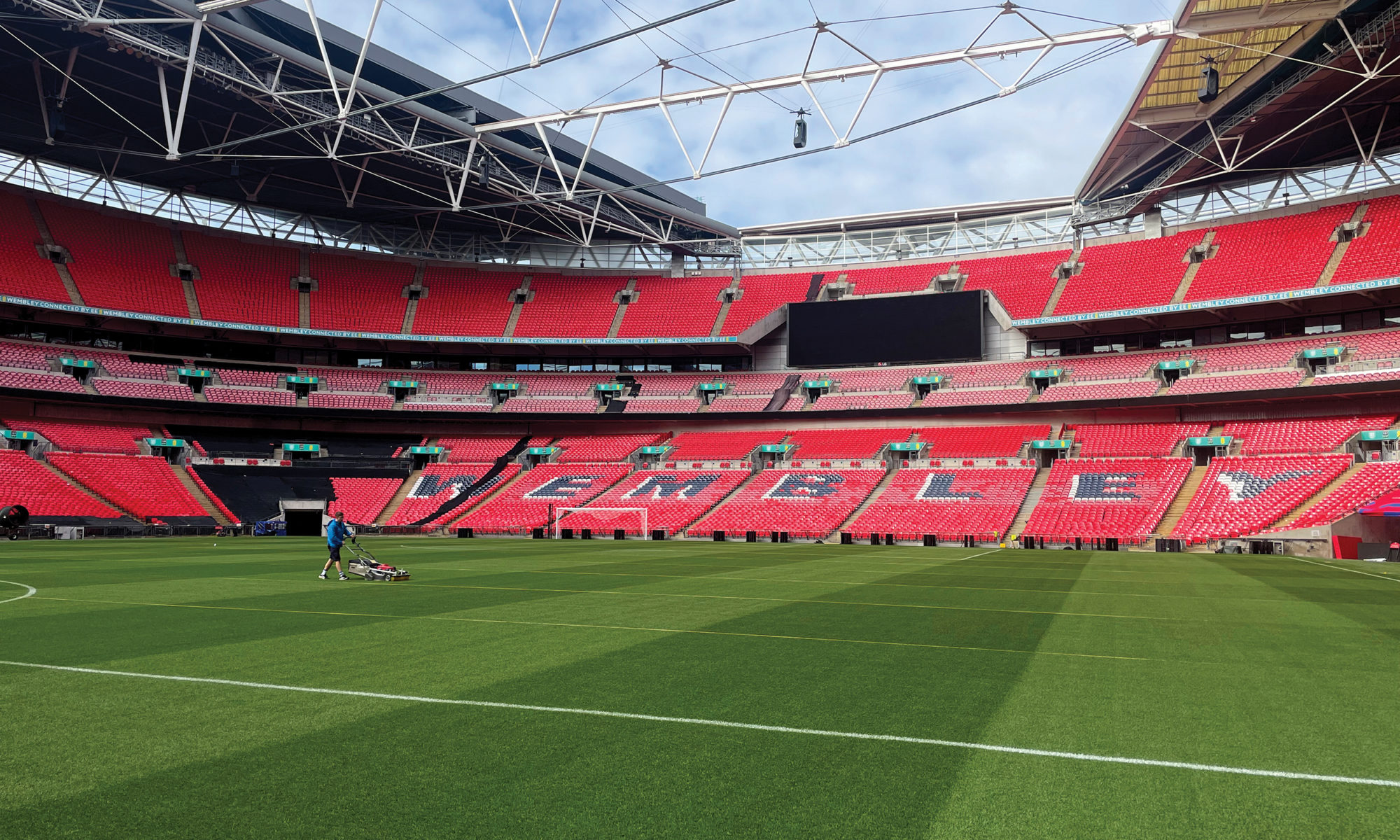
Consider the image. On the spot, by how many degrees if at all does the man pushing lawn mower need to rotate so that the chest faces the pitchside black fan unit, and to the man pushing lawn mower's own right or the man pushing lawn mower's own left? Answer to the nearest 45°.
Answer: approximately 135° to the man pushing lawn mower's own left

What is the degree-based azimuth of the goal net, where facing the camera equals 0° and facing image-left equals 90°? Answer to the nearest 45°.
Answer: approximately 0°

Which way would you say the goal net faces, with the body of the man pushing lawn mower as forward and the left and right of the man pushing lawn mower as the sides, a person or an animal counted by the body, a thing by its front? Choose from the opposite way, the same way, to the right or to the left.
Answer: to the right

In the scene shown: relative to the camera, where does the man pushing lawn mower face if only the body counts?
to the viewer's right

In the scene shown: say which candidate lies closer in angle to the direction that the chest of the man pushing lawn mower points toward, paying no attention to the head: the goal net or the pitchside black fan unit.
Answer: the goal net

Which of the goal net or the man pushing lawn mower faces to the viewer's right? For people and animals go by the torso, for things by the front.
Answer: the man pushing lawn mower

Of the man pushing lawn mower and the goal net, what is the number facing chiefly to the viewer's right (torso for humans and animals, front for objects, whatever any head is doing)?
1

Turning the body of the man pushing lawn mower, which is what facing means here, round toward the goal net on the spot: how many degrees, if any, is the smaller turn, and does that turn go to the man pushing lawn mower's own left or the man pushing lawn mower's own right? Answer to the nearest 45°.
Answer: approximately 45° to the man pushing lawn mower's own left

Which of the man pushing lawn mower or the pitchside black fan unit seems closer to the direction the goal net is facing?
the man pushing lawn mower

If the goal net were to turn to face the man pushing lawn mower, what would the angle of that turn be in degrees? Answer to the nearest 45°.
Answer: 0° — it already faces them

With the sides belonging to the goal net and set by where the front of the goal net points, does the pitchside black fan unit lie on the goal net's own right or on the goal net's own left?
on the goal net's own right
